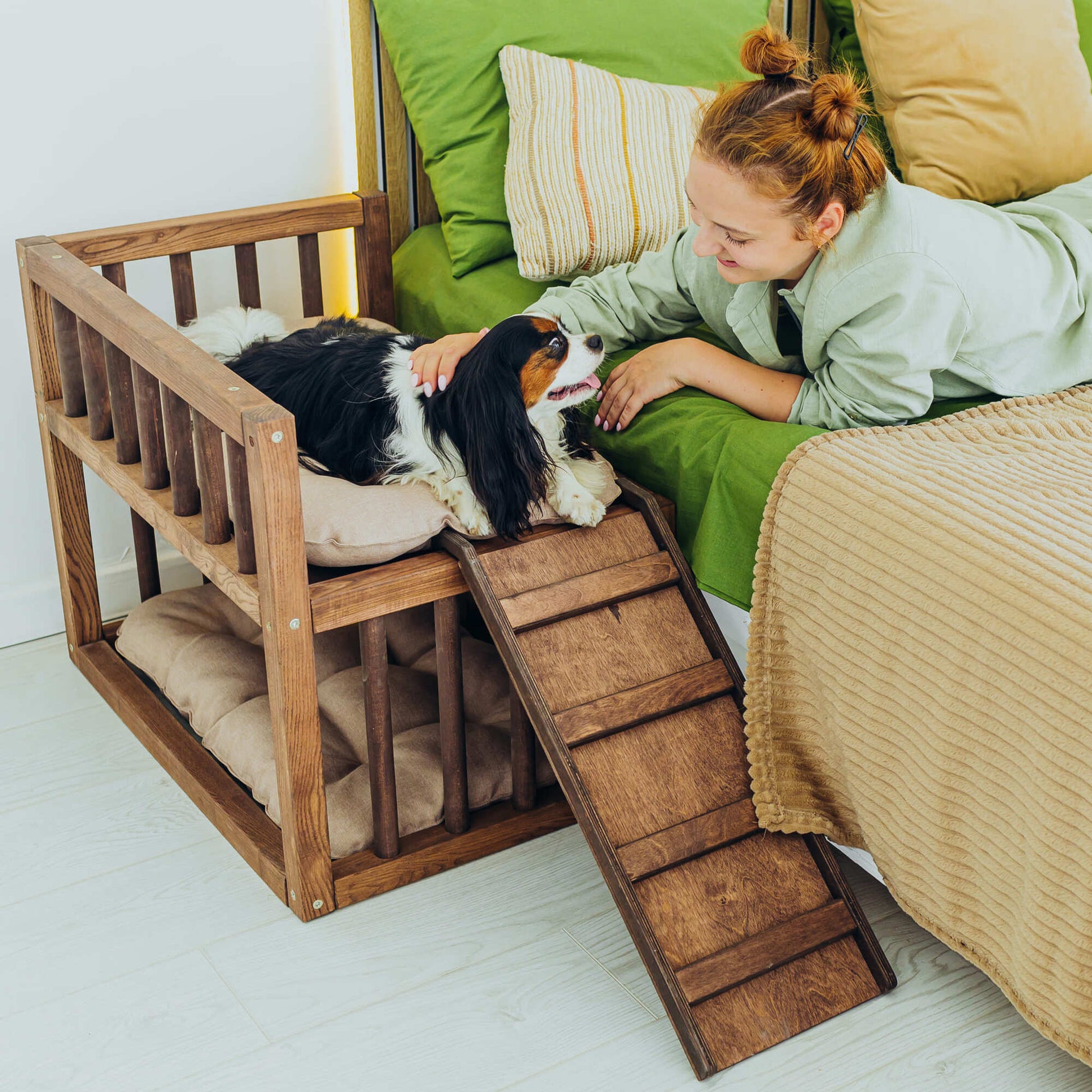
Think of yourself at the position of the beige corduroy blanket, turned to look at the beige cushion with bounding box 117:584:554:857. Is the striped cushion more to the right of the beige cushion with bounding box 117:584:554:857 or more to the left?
right

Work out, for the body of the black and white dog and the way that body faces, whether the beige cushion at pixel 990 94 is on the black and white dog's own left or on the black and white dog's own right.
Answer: on the black and white dog's own left

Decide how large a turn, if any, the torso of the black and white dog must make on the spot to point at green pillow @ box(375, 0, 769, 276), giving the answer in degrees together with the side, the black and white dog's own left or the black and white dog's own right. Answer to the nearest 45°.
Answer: approximately 135° to the black and white dog's own left

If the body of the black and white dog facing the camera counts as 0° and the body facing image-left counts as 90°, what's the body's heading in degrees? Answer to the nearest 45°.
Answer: approximately 315°
